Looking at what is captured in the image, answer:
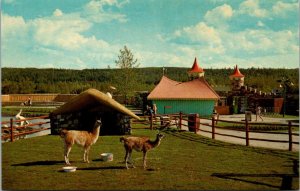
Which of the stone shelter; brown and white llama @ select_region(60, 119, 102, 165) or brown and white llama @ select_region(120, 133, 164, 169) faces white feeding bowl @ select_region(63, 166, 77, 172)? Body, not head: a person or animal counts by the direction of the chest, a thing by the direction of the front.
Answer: the stone shelter

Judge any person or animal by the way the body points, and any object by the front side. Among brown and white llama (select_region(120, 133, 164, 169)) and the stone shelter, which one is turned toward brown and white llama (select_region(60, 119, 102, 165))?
the stone shelter

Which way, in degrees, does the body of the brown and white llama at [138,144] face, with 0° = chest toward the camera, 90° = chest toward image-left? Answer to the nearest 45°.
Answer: approximately 270°

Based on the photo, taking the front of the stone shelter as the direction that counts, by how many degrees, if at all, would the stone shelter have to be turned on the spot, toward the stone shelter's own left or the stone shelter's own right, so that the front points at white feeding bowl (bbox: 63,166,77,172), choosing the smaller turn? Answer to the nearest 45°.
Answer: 0° — it already faces it

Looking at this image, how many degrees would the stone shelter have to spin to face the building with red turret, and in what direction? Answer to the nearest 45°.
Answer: approximately 135° to its left

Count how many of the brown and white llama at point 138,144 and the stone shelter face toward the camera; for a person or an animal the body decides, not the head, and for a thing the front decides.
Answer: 1

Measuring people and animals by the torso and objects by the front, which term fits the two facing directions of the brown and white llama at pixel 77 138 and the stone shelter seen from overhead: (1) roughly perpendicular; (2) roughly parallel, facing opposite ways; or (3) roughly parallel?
roughly perpendicular

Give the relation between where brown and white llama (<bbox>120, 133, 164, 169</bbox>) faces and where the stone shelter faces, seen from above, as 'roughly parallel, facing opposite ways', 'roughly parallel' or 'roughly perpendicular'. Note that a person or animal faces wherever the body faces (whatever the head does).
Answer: roughly perpendicular

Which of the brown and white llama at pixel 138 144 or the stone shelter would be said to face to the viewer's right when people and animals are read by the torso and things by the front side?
the brown and white llama
